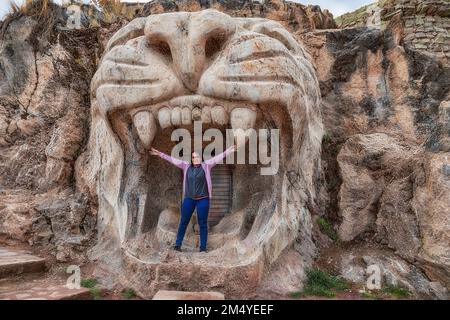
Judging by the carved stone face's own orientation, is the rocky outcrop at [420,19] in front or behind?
behind

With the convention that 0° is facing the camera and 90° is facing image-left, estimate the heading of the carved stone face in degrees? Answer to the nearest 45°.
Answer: approximately 0°

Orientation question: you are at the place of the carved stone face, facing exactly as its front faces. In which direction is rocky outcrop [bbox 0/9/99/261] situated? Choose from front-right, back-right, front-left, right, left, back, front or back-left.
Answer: back-right

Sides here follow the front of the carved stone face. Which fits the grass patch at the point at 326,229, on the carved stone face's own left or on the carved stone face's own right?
on the carved stone face's own left

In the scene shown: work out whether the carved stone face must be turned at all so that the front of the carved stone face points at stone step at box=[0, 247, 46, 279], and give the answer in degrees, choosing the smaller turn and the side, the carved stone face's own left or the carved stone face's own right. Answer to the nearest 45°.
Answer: approximately 90° to the carved stone face's own right
